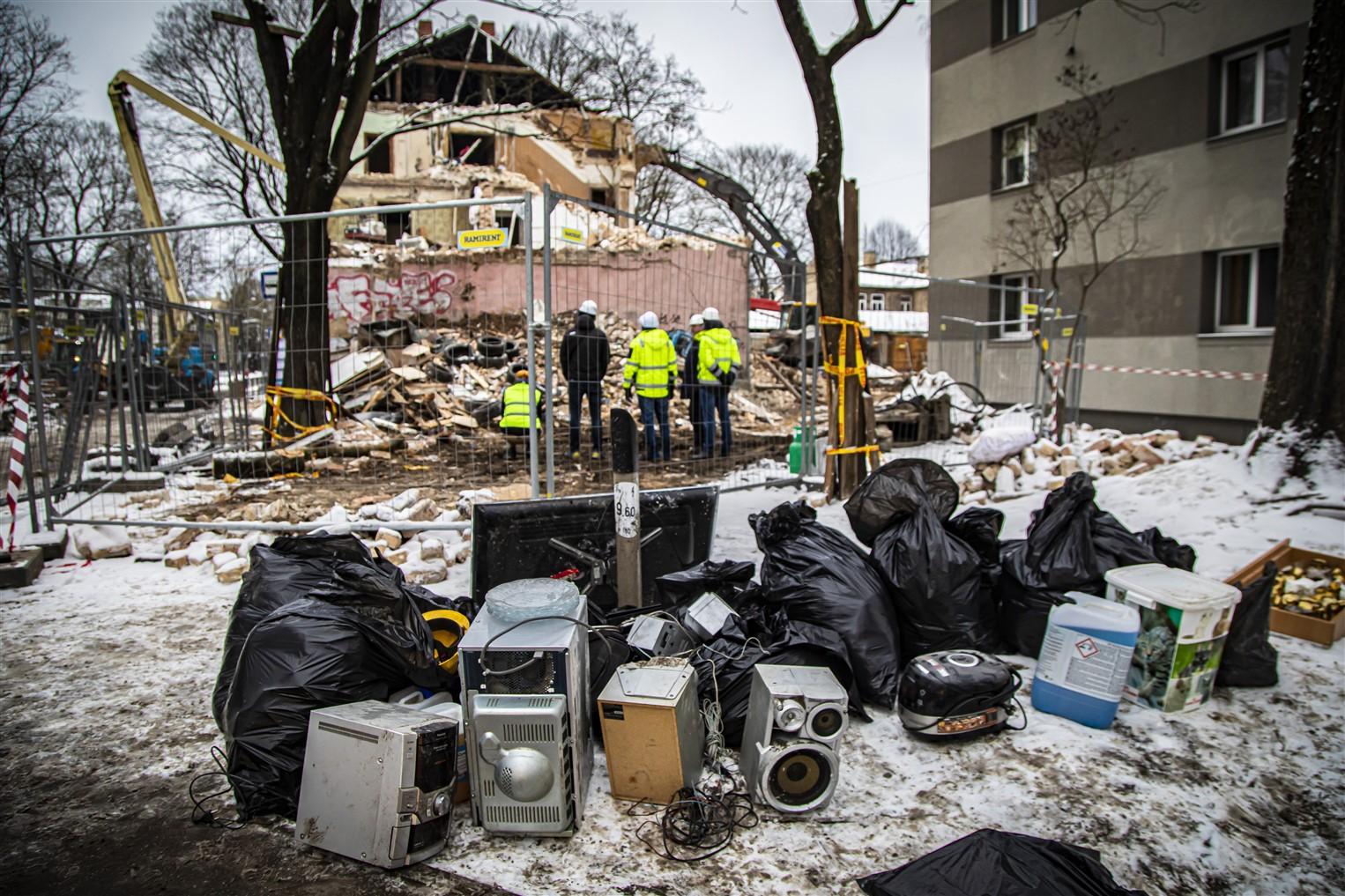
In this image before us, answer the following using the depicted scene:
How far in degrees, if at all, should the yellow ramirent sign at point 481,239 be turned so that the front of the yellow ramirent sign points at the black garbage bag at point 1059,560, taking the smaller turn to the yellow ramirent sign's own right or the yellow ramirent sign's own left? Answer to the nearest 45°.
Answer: approximately 45° to the yellow ramirent sign's own left

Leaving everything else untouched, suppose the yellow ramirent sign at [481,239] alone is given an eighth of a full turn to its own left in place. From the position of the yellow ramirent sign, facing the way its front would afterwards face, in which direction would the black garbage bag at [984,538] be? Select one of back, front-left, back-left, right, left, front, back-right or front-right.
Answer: front

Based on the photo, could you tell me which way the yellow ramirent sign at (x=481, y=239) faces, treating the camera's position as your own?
facing the viewer

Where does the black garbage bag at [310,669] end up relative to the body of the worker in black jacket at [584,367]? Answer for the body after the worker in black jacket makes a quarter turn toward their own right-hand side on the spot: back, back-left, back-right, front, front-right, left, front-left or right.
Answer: right

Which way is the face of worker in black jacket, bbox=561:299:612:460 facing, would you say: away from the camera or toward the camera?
away from the camera

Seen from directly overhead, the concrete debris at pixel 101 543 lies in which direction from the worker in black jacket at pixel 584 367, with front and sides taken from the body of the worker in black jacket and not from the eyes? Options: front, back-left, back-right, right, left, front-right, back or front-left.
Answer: back-left

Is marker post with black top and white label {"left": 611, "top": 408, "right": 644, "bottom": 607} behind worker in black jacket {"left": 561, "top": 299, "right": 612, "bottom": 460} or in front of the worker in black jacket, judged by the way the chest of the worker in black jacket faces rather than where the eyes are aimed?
behind

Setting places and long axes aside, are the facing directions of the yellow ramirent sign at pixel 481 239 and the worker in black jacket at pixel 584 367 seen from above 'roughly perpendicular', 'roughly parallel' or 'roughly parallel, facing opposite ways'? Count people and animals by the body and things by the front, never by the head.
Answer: roughly parallel, facing opposite ways

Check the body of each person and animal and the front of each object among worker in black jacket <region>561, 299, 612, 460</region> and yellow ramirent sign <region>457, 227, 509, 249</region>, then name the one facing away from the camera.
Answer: the worker in black jacket

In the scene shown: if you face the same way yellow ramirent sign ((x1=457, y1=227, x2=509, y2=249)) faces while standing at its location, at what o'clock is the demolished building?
The demolished building is roughly at 6 o'clock from the yellow ramirent sign.

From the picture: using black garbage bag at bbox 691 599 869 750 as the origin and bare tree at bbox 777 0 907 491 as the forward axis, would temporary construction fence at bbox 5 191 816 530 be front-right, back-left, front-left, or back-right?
front-left

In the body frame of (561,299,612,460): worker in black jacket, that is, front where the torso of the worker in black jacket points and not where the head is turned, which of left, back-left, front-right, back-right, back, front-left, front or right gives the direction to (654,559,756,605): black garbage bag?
back

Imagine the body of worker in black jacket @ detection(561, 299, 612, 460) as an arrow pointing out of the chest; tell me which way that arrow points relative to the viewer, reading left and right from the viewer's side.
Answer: facing away from the viewer

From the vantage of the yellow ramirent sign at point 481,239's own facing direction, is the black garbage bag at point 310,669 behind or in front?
in front

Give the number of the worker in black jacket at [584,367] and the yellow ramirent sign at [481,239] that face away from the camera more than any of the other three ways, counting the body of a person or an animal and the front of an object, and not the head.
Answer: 1
